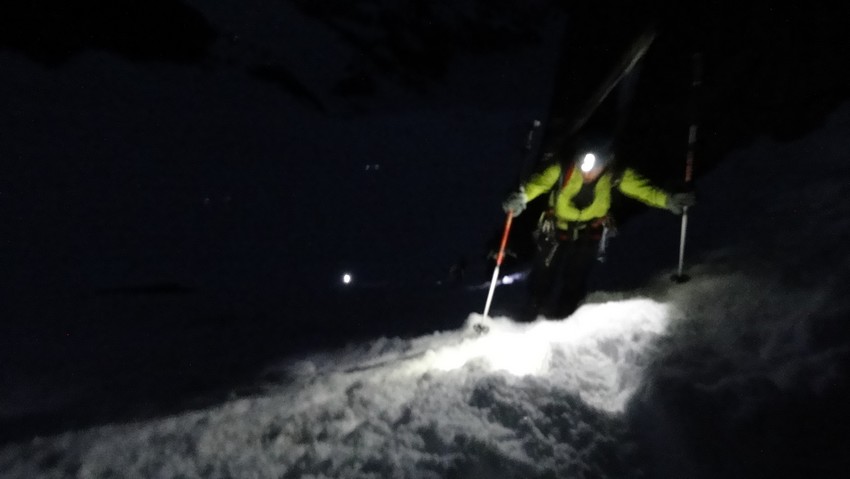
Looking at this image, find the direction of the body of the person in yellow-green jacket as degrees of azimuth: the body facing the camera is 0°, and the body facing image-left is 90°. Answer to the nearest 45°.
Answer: approximately 0°
